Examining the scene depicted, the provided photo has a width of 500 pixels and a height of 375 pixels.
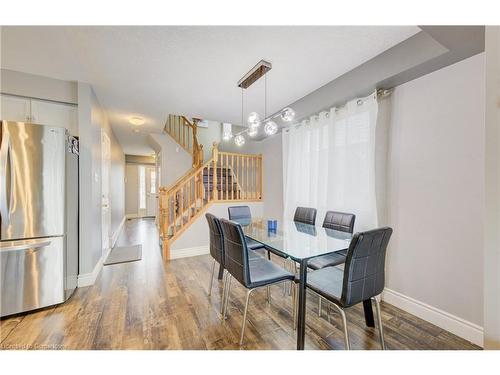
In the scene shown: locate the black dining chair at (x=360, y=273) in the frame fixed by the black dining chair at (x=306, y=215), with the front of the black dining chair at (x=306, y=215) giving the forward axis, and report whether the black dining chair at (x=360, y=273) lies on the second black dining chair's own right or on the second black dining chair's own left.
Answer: on the second black dining chair's own left

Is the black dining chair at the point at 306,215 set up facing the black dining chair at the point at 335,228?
no

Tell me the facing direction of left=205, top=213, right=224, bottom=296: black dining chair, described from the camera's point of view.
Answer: facing away from the viewer and to the right of the viewer

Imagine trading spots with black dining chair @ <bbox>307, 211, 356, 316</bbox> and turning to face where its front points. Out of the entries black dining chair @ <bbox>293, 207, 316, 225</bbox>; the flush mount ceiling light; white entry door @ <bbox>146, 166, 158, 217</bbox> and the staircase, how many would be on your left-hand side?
0

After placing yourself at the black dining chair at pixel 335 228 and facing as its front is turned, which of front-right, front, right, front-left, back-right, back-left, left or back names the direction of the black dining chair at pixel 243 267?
front

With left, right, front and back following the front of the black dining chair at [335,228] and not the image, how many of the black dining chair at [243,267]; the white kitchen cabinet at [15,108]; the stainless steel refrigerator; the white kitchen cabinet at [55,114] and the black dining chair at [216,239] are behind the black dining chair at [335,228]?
0

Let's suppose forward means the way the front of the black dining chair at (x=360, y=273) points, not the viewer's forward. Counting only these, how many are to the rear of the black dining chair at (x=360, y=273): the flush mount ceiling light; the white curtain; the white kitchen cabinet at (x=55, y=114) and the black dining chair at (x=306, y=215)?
0

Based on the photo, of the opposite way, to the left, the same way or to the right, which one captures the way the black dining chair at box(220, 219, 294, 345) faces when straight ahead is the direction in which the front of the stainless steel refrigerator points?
to the left

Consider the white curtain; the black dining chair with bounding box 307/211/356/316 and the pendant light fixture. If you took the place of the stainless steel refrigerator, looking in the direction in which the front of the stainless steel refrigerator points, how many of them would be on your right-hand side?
0

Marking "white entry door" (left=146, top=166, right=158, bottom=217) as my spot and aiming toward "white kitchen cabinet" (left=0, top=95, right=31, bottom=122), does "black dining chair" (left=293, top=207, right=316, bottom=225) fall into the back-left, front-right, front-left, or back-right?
front-left

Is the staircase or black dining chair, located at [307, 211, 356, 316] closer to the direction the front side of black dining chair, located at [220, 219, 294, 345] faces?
the black dining chair

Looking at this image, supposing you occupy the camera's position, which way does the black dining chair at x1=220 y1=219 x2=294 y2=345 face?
facing away from the viewer and to the right of the viewer

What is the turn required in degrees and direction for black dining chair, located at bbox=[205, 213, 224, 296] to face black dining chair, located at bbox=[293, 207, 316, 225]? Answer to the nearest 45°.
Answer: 0° — it already faces it

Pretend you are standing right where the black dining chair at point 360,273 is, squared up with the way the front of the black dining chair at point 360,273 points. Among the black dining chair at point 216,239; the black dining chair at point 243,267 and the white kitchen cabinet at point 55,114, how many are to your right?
0

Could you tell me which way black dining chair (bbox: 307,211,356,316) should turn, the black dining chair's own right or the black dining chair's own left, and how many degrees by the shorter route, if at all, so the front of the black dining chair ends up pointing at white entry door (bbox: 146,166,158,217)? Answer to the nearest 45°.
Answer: approximately 90° to the black dining chair's own right

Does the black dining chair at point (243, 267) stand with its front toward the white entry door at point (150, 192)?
no

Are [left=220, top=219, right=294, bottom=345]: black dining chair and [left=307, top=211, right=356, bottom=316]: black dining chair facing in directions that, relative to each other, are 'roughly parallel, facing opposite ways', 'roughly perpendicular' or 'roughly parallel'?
roughly parallel, facing opposite ways

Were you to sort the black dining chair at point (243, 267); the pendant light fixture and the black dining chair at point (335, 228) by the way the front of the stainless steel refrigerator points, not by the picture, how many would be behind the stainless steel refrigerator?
0

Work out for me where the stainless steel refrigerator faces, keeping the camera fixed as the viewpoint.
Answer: facing the viewer
